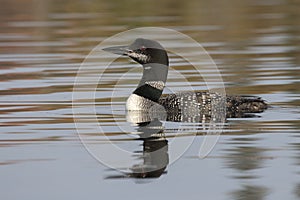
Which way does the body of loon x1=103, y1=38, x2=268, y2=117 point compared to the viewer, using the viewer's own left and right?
facing to the left of the viewer
